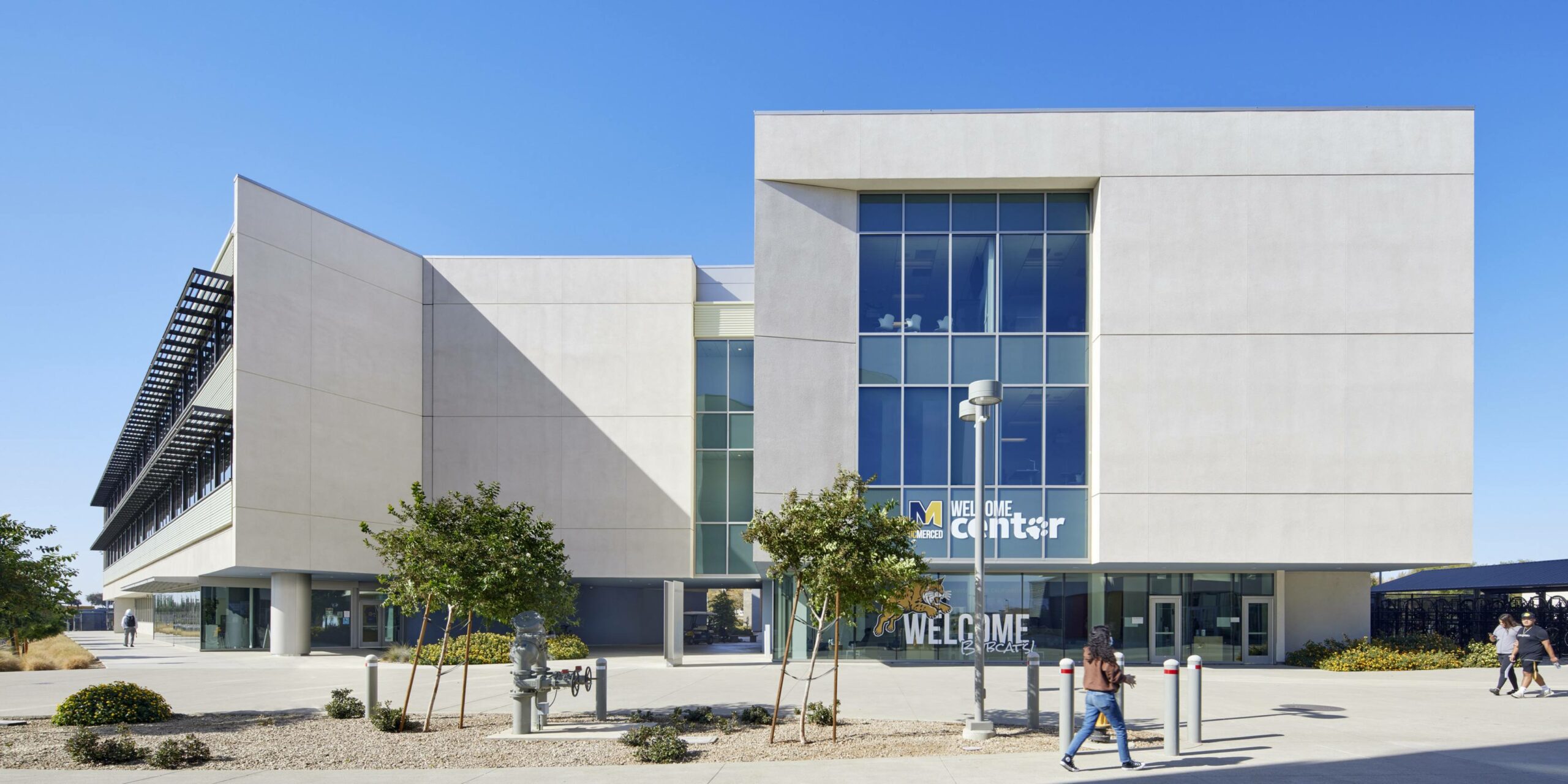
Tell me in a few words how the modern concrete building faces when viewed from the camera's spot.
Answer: facing the viewer

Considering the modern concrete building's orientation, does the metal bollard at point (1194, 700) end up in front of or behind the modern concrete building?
in front

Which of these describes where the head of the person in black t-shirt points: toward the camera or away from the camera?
toward the camera

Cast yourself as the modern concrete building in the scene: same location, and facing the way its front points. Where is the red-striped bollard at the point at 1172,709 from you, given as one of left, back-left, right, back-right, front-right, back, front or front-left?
front

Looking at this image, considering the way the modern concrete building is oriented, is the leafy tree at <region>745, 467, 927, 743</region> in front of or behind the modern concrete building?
in front

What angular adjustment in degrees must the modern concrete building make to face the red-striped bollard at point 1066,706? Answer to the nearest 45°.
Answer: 0° — it already faces it

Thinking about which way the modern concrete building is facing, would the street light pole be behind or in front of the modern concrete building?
in front

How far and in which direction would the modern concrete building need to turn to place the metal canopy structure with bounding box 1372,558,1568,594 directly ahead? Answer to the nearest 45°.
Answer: approximately 135° to its left

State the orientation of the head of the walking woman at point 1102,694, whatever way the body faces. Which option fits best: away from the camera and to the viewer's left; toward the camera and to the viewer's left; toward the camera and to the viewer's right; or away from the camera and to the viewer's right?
away from the camera and to the viewer's right
